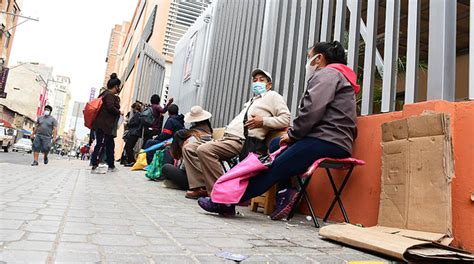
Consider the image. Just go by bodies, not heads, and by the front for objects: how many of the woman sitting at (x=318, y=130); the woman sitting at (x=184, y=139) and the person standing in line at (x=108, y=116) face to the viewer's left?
2

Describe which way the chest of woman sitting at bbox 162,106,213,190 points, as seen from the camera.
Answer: to the viewer's left

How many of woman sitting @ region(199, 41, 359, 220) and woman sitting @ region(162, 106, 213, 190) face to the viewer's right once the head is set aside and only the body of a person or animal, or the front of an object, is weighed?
0

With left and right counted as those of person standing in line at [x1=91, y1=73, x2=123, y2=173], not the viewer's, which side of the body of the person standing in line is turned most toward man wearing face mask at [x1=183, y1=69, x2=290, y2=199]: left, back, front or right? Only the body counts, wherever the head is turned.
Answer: right

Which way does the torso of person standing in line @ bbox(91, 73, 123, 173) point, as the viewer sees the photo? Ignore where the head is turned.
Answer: to the viewer's right

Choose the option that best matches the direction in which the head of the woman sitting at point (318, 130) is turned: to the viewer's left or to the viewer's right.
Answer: to the viewer's left

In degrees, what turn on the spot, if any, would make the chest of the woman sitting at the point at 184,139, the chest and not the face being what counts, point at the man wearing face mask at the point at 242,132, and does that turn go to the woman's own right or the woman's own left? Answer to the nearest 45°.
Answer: approximately 135° to the woman's own left

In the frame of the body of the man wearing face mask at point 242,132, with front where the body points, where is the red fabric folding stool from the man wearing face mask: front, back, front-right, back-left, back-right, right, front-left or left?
left

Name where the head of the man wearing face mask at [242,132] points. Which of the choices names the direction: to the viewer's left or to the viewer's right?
to the viewer's left

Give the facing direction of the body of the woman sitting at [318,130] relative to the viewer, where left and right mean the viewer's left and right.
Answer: facing to the left of the viewer

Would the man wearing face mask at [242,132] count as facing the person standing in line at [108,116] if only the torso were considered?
no

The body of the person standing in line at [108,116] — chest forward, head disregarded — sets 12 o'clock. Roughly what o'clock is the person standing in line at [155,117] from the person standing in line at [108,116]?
the person standing in line at [155,117] is roughly at 10 o'clock from the person standing in line at [108,116].

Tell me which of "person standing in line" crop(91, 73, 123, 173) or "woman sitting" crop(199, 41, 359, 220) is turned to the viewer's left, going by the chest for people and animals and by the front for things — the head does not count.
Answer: the woman sitting
